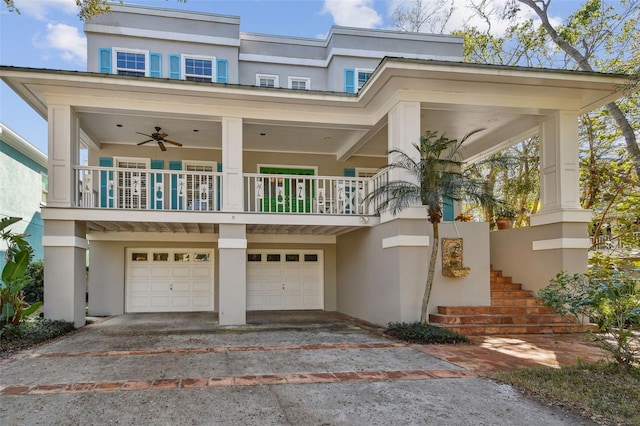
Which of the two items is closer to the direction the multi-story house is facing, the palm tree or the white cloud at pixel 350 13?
the palm tree

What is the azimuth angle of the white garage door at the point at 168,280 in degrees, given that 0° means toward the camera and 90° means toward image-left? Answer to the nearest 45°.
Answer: approximately 0°

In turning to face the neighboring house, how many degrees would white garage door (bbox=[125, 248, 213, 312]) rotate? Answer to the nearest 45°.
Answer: approximately 135° to its right

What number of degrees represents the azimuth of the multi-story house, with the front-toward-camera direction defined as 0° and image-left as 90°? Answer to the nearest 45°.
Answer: approximately 0°

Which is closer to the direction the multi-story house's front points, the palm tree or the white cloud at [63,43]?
the palm tree
